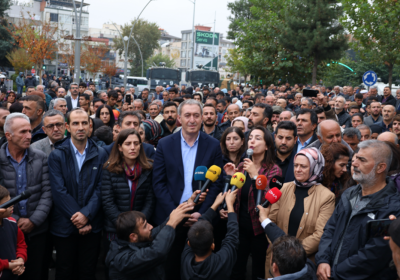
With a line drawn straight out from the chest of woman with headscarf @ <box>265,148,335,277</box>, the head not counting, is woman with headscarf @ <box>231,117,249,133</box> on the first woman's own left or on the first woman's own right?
on the first woman's own right

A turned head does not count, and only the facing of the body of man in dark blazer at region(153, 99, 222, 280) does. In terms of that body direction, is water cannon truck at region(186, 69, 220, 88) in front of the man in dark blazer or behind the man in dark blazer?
behind

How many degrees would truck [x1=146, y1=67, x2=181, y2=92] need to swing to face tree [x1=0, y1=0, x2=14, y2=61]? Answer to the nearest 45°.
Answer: approximately 135° to its right

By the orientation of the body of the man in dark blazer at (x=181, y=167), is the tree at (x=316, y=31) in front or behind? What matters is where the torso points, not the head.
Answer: behind

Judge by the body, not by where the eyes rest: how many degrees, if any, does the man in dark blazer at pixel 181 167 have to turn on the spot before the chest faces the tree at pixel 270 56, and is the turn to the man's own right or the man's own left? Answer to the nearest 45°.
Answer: approximately 180°

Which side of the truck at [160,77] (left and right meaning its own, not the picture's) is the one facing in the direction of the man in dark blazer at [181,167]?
front

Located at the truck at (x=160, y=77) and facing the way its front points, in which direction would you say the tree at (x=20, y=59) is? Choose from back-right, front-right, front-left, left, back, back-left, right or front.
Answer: back-right
